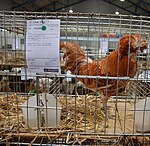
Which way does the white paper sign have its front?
toward the camera

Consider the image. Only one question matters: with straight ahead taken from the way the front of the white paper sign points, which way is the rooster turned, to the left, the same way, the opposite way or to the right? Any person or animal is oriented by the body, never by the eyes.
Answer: to the left

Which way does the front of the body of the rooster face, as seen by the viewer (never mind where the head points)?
to the viewer's right

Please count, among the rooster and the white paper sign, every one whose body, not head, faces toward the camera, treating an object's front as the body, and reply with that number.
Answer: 1
